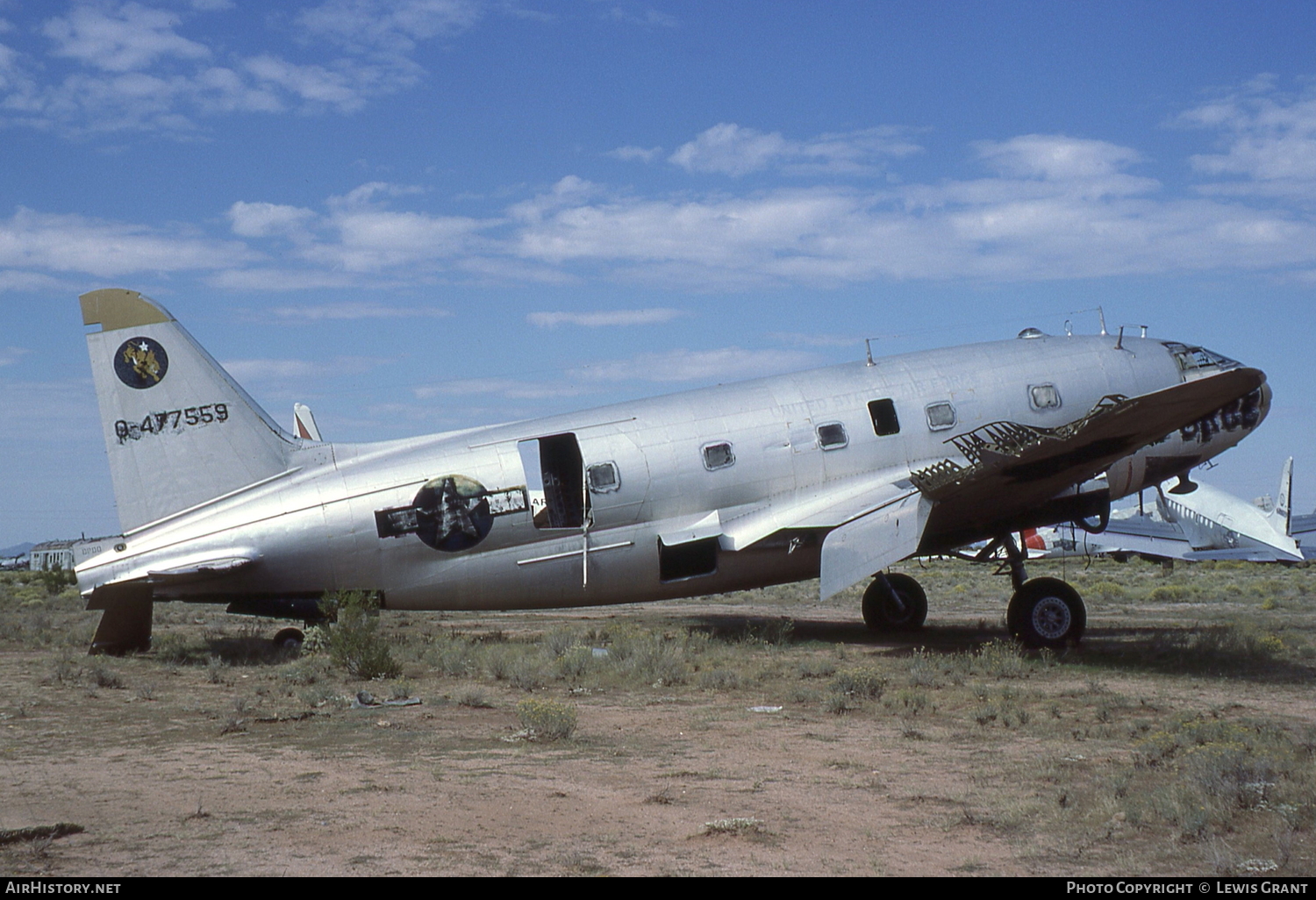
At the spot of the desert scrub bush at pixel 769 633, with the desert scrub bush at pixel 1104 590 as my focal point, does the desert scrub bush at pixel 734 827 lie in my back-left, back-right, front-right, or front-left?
back-right

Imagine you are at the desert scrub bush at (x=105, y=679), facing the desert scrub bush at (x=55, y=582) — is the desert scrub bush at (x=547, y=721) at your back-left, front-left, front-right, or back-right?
back-right

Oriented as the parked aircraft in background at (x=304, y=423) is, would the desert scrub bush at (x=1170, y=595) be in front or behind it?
in front

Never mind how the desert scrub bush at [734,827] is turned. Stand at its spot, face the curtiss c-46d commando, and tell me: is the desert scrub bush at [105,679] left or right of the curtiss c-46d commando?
left

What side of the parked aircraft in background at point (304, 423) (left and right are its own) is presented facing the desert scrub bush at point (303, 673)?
right

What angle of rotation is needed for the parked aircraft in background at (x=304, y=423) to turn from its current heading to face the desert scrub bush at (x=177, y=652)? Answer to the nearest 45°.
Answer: approximately 90° to its right

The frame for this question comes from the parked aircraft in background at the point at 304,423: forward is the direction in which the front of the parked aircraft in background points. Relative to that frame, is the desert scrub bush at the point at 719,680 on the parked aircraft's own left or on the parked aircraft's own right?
on the parked aircraft's own right

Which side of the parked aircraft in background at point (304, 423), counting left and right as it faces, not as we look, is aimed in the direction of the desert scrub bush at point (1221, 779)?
right

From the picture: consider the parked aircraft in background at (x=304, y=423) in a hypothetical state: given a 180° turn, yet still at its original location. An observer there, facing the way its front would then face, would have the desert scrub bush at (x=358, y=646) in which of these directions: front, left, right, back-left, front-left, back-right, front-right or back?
left
